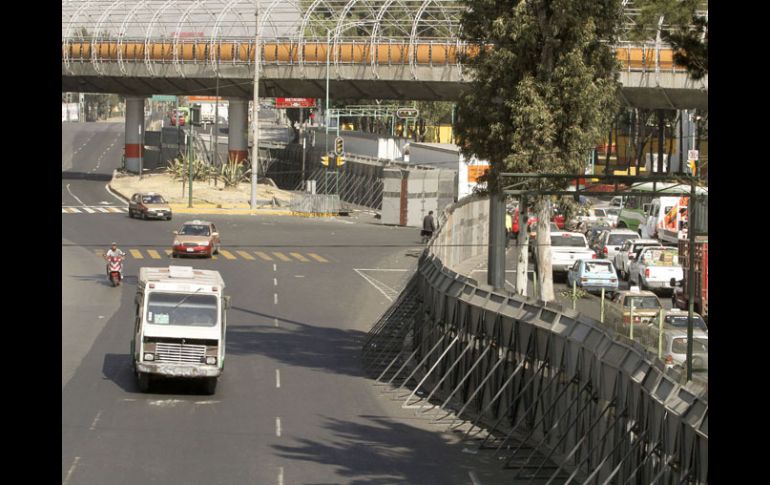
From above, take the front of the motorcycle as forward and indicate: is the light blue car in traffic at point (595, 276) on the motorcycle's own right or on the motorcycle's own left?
on the motorcycle's own left

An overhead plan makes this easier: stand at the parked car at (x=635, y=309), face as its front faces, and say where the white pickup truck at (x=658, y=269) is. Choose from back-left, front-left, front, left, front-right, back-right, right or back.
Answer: front-right

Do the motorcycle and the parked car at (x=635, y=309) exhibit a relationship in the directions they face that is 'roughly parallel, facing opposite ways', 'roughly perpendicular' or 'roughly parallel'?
roughly parallel, facing opposite ways

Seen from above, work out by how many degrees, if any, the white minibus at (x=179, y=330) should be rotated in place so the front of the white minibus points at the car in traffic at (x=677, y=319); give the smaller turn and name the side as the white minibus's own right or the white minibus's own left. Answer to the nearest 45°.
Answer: approximately 90° to the white minibus's own left

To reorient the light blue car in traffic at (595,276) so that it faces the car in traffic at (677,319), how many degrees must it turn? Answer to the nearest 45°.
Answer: approximately 180°

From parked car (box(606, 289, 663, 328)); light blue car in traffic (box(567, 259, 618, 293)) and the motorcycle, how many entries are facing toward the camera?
1

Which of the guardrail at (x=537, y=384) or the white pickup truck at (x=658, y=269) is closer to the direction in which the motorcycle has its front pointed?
the guardrail

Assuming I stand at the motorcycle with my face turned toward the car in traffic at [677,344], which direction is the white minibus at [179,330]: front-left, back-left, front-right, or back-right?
front-right

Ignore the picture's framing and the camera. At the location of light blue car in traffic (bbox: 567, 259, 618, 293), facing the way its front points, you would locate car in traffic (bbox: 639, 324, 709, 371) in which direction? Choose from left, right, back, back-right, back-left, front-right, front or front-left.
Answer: back

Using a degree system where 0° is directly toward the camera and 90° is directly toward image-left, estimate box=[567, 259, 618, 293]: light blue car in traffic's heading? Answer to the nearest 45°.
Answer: approximately 180°

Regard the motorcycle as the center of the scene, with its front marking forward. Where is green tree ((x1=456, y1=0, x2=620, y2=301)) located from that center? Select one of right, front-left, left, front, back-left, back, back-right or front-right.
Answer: front-left

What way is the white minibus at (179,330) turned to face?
toward the camera

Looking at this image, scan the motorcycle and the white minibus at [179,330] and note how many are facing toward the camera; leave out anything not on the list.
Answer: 2

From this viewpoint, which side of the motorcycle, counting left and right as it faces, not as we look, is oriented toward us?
front

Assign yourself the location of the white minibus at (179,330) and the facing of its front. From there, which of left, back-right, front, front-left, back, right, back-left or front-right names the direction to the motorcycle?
back

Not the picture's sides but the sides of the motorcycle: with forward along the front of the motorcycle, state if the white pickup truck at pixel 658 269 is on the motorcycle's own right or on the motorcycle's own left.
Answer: on the motorcycle's own left

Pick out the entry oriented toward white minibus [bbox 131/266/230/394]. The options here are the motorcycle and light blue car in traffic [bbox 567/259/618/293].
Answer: the motorcycle
